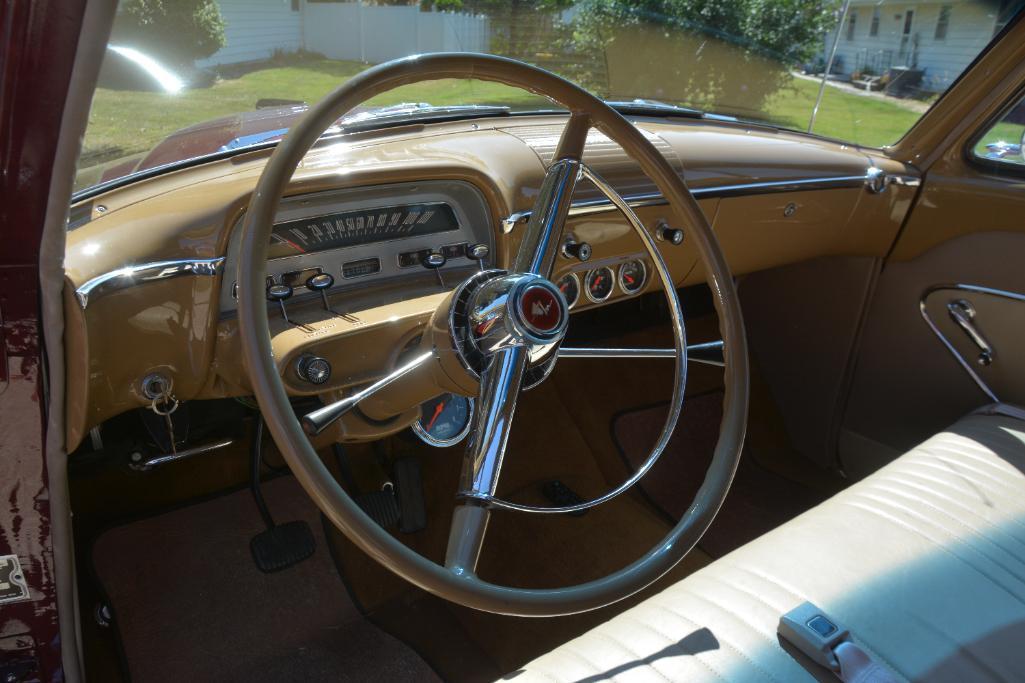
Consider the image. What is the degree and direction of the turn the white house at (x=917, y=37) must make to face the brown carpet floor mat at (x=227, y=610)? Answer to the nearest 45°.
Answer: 0° — it already faces it

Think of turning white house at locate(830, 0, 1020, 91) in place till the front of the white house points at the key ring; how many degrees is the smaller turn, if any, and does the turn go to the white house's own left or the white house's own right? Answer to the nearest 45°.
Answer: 0° — it already faces it

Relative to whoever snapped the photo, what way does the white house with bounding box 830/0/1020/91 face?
facing the viewer and to the left of the viewer
